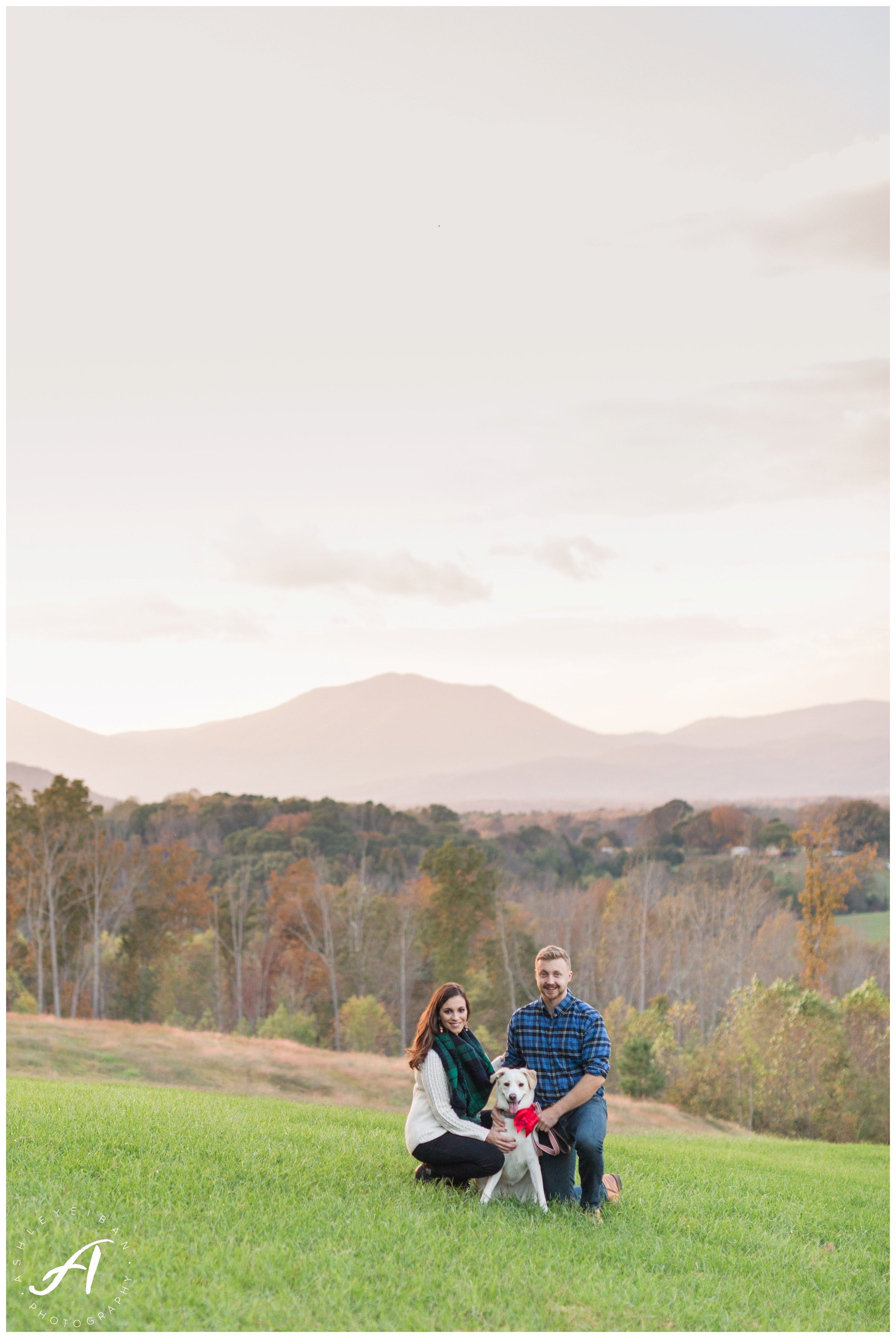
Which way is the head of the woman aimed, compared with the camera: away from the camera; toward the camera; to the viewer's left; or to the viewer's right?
toward the camera

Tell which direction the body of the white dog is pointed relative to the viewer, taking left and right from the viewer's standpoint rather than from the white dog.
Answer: facing the viewer
